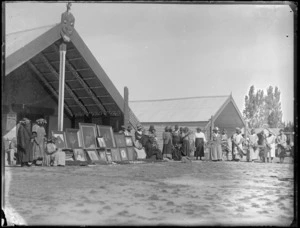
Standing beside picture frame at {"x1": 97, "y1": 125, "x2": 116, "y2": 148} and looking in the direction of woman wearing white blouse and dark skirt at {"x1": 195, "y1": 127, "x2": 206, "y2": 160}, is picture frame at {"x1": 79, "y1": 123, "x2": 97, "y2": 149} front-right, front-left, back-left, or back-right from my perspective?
back-right

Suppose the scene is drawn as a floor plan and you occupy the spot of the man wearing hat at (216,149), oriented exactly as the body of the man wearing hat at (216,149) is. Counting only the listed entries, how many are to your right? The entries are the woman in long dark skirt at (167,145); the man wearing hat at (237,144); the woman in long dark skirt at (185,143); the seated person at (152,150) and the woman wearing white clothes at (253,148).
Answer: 3

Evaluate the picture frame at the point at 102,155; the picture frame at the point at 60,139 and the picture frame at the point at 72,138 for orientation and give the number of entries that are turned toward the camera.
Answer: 3

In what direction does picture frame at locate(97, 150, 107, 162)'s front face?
toward the camera

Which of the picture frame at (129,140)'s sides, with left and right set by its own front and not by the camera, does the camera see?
front

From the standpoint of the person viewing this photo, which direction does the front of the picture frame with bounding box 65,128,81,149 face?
facing the viewer

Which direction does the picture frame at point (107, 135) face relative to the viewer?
toward the camera

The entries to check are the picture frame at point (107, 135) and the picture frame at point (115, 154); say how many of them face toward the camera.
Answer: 2

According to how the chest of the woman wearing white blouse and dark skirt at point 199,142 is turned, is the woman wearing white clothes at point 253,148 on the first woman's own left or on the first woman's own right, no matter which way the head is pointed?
on the first woman's own left

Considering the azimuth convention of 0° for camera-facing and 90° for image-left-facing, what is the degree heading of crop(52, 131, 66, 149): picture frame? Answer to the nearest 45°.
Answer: approximately 0°

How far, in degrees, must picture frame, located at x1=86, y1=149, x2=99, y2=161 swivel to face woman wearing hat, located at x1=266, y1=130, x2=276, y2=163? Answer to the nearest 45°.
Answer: approximately 90° to its left
